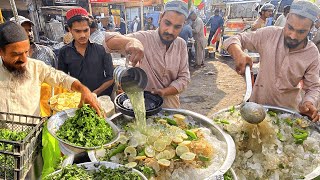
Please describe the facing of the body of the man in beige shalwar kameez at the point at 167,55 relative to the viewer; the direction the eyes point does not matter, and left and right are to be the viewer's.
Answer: facing the viewer

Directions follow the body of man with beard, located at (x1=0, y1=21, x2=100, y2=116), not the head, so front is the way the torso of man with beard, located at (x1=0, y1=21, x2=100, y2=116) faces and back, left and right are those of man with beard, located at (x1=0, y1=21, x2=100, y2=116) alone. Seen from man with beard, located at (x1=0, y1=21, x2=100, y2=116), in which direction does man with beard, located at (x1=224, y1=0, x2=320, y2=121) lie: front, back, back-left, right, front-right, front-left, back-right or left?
front-left

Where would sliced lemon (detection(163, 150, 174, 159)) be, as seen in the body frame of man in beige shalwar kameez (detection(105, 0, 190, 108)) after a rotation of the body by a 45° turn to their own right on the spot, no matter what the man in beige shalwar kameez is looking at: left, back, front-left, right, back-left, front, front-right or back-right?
front-left

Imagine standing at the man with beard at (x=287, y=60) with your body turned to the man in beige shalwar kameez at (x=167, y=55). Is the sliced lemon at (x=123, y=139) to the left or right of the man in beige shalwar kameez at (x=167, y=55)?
left

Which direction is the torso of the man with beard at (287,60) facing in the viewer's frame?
toward the camera

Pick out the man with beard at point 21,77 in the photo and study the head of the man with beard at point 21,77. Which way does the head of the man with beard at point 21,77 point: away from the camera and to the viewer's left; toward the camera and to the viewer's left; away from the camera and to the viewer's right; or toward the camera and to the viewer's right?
toward the camera and to the viewer's right

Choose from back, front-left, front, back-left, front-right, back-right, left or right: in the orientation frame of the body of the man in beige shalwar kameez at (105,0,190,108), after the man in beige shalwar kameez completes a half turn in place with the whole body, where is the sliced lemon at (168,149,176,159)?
back

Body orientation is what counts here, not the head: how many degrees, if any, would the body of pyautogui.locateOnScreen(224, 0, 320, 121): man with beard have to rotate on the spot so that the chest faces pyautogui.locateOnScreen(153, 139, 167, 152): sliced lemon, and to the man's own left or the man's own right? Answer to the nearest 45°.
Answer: approximately 45° to the man's own right

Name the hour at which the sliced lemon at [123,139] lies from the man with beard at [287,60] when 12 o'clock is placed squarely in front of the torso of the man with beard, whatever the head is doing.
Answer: The sliced lemon is roughly at 1 o'clock from the man with beard.
